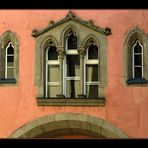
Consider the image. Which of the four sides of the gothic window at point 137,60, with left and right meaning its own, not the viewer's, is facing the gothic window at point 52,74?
right

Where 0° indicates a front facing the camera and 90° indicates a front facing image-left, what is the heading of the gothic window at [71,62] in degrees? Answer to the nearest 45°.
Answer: approximately 0°

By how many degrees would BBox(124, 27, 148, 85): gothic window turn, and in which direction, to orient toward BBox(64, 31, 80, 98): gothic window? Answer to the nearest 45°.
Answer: approximately 90° to its right

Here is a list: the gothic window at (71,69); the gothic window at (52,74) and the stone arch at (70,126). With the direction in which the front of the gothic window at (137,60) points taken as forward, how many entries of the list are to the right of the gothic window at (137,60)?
3

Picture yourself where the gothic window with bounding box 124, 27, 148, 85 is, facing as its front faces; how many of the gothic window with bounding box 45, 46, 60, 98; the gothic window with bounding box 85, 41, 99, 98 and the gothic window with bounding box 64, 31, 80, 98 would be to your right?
3

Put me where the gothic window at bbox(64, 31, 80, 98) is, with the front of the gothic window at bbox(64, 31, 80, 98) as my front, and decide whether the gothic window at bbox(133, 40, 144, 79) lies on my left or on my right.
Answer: on my left

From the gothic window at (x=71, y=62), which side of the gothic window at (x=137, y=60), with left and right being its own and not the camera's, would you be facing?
right

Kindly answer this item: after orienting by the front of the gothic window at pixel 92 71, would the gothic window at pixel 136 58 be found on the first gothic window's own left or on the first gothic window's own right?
on the first gothic window's own left
